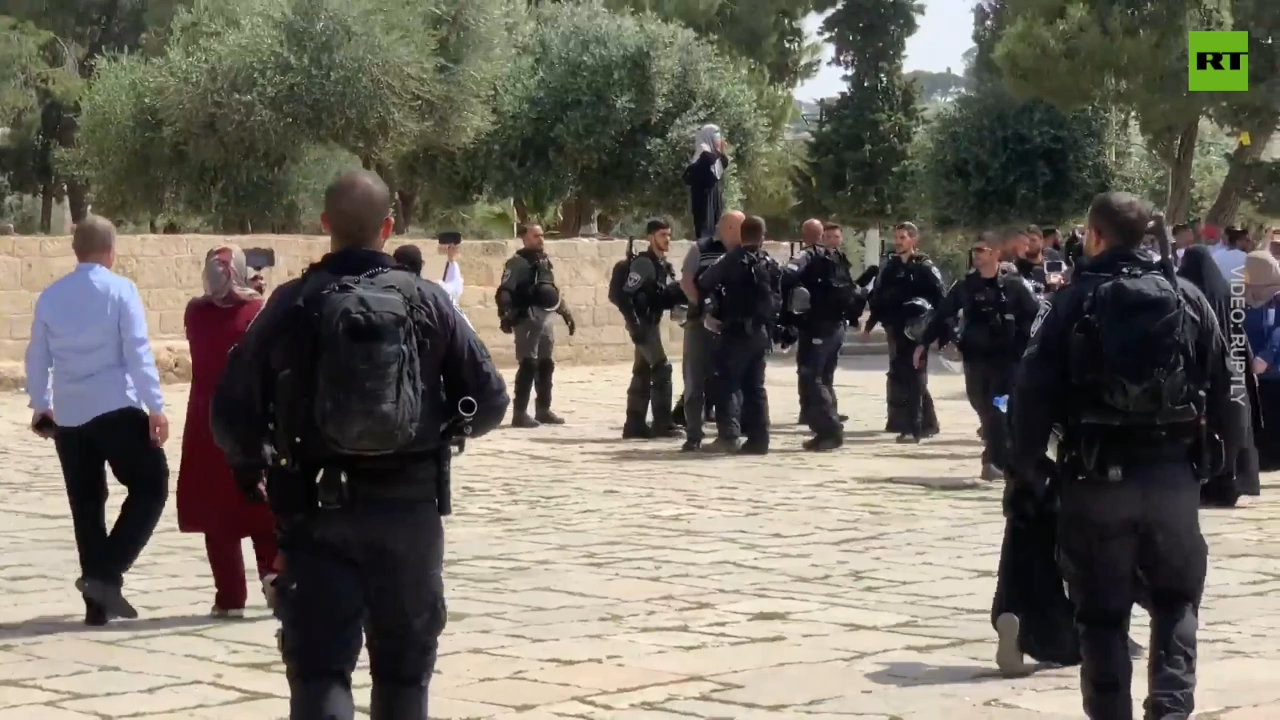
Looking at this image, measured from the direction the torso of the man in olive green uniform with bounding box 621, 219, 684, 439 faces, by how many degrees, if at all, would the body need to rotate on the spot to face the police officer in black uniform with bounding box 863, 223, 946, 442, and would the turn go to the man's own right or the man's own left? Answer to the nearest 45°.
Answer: approximately 45° to the man's own left

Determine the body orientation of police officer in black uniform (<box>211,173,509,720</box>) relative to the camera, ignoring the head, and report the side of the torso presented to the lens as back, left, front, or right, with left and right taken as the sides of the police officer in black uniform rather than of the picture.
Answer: back

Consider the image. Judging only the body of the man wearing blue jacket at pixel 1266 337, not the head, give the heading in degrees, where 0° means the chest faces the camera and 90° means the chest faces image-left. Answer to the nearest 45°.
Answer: approximately 45°

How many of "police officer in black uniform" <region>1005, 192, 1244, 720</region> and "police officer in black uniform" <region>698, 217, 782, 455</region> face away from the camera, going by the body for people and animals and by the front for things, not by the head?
2

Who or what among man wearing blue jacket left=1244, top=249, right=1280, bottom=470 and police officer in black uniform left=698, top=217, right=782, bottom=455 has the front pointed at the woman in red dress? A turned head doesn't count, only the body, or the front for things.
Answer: the man wearing blue jacket

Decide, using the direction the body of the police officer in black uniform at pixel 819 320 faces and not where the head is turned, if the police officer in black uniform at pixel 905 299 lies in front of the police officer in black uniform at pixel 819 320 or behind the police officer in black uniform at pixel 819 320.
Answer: behind

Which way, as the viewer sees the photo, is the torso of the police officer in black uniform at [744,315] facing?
away from the camera

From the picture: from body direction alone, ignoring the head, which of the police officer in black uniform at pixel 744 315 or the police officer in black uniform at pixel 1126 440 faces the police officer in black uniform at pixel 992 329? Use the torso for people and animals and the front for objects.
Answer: the police officer in black uniform at pixel 1126 440

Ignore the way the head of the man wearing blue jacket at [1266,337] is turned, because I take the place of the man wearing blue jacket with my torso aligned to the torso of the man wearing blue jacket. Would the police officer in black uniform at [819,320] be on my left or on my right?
on my right

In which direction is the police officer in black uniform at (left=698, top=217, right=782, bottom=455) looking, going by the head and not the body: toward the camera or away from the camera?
away from the camera

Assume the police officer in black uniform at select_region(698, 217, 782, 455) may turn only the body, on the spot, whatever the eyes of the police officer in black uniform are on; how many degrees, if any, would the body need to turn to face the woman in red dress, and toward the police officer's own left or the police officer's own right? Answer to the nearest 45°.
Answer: approximately 180°
